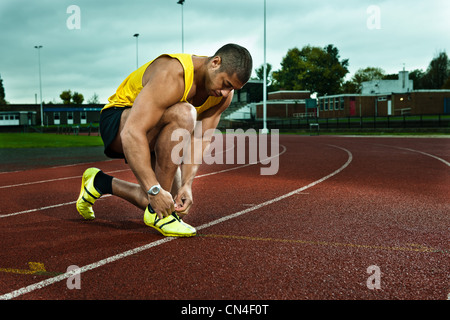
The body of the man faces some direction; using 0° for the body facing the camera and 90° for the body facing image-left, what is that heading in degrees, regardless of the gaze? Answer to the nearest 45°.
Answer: approximately 315°
